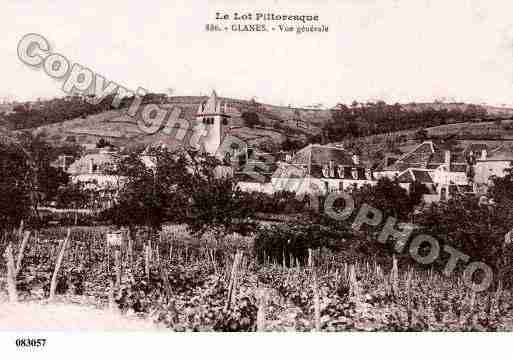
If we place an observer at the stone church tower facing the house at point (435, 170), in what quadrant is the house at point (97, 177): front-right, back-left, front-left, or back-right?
back-right

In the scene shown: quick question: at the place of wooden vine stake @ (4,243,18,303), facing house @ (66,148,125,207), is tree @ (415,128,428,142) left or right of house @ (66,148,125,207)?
right

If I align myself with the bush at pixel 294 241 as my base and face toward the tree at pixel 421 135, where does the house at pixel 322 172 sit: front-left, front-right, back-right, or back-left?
front-left
